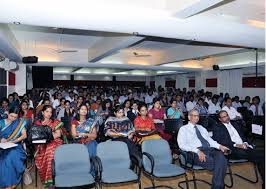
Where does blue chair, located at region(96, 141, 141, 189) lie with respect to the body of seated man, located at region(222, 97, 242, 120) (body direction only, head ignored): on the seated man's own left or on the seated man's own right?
on the seated man's own right

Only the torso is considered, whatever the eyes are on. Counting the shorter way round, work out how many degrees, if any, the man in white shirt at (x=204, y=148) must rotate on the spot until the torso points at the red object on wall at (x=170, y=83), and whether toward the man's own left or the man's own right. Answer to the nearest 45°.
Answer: approximately 135° to the man's own left
